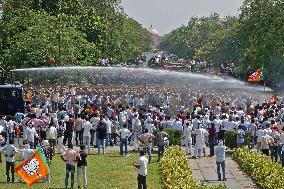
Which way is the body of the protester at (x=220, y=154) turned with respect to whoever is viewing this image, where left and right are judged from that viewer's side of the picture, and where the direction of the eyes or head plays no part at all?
facing away from the viewer

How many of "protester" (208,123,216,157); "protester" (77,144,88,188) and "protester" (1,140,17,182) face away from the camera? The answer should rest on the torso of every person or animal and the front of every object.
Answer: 3

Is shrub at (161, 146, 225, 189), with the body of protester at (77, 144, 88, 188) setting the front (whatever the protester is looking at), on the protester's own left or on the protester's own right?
on the protester's own right

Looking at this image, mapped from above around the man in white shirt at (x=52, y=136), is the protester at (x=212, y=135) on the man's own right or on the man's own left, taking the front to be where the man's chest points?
on the man's own right

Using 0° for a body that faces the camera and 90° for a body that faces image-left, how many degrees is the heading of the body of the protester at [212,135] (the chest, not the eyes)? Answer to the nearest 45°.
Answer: approximately 180°

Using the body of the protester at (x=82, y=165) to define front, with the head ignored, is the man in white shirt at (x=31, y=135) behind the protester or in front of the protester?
in front

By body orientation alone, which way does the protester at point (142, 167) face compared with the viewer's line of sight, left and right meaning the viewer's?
facing away from the viewer and to the left of the viewer

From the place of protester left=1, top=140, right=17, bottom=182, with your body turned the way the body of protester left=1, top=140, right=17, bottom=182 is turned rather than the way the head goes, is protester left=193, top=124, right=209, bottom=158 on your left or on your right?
on your right

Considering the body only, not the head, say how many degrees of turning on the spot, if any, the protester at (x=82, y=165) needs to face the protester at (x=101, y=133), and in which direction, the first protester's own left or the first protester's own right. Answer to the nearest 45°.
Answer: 0° — they already face them

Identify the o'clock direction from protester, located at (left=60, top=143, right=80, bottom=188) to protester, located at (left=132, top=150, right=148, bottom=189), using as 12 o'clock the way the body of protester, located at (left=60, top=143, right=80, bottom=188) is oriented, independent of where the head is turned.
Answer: protester, located at (left=132, top=150, right=148, bottom=189) is roughly at 4 o'clock from protester, located at (left=60, top=143, right=80, bottom=188).
